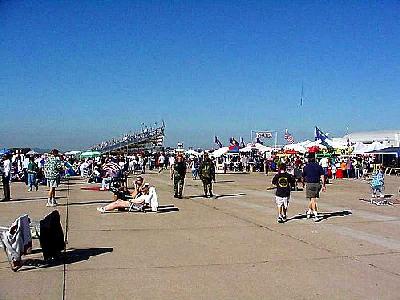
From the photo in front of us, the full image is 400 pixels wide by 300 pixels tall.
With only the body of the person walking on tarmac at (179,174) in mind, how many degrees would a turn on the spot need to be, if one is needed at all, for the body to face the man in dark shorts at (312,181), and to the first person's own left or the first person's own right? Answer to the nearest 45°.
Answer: approximately 45° to the first person's own left

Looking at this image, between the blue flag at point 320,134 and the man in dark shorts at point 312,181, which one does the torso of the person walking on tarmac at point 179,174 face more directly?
the man in dark shorts

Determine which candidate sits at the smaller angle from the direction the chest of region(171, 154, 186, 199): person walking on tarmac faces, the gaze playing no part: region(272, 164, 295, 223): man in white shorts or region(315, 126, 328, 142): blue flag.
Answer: the man in white shorts

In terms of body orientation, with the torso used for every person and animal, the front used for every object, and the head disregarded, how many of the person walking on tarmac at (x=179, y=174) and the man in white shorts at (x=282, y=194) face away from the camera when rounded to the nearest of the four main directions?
1
